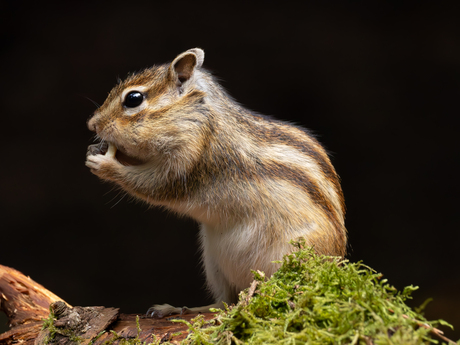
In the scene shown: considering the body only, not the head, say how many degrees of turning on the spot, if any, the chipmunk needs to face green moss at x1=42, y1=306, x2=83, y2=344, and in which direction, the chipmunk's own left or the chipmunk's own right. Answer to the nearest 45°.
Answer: approximately 45° to the chipmunk's own left

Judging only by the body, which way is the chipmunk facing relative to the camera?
to the viewer's left
